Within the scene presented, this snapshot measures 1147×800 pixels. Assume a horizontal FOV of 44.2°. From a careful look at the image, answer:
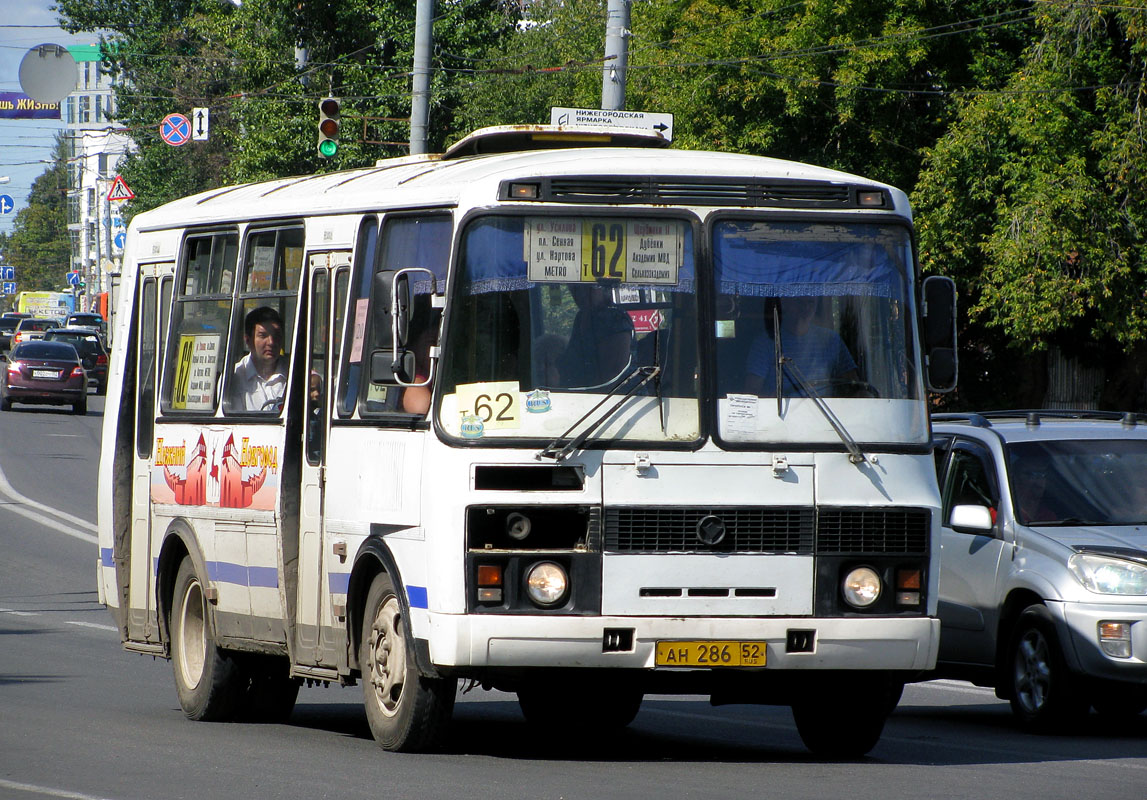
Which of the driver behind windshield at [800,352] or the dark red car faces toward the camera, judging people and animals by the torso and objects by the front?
the driver behind windshield

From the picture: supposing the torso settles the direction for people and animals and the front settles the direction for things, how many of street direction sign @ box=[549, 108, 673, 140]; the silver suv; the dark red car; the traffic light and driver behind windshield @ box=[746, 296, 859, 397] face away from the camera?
1

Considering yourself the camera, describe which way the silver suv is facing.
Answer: facing the viewer and to the right of the viewer

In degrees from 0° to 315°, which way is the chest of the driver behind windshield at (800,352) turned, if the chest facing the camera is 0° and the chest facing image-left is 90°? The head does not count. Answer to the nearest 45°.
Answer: approximately 0°

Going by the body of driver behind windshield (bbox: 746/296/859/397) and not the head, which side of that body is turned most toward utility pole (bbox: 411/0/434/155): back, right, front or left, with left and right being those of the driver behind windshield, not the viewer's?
back

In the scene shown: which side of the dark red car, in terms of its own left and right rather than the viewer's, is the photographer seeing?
back

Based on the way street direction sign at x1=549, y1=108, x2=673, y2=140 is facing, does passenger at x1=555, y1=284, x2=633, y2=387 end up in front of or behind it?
in front

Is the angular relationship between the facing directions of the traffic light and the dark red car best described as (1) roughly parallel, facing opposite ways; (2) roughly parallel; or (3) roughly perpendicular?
roughly parallel, facing opposite ways

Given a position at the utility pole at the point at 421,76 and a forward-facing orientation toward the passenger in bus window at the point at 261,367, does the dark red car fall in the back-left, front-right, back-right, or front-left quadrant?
back-right

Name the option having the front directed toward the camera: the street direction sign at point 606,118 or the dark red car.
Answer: the street direction sign

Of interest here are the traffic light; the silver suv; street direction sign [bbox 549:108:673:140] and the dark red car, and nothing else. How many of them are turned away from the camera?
1

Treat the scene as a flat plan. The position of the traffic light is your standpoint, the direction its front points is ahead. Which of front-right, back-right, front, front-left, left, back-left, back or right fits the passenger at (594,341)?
front

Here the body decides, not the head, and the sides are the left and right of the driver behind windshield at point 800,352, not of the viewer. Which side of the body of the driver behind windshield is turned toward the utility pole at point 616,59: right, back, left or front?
back

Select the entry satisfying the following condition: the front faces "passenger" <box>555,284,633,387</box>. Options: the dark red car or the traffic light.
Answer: the traffic light

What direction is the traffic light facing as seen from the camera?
toward the camera

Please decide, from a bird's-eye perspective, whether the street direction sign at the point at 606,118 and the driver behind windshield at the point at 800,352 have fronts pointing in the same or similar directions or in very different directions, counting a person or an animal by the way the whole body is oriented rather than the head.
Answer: same or similar directions
